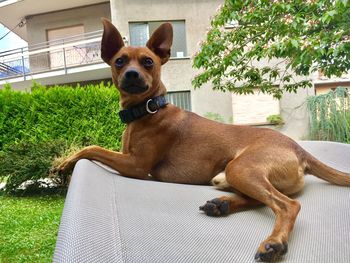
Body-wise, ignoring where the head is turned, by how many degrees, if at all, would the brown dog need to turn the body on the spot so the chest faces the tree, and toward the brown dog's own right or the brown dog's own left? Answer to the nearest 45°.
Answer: approximately 135° to the brown dog's own right

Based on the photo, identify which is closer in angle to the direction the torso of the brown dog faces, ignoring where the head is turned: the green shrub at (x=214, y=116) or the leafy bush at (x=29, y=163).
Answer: the leafy bush

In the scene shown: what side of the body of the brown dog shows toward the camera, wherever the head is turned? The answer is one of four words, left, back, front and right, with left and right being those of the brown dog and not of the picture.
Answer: left

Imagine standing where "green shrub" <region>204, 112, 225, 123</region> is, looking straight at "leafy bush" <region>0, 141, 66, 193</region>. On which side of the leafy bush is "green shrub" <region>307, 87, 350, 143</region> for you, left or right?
left

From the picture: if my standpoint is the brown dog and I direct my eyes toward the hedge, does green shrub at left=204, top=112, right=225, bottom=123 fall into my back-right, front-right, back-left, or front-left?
front-right

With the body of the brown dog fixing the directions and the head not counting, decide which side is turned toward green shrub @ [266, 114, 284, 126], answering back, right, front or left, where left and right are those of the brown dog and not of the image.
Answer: right

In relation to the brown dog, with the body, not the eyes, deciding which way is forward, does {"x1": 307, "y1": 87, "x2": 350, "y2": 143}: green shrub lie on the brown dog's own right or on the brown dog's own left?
on the brown dog's own right

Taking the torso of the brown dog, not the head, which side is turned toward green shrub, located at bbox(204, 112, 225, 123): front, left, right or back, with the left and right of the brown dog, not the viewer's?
right

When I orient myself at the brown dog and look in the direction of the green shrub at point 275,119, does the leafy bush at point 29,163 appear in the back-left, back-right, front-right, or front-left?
front-left

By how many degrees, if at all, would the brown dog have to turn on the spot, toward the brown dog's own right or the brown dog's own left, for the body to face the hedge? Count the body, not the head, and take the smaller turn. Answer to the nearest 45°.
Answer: approximately 45° to the brown dog's own right
